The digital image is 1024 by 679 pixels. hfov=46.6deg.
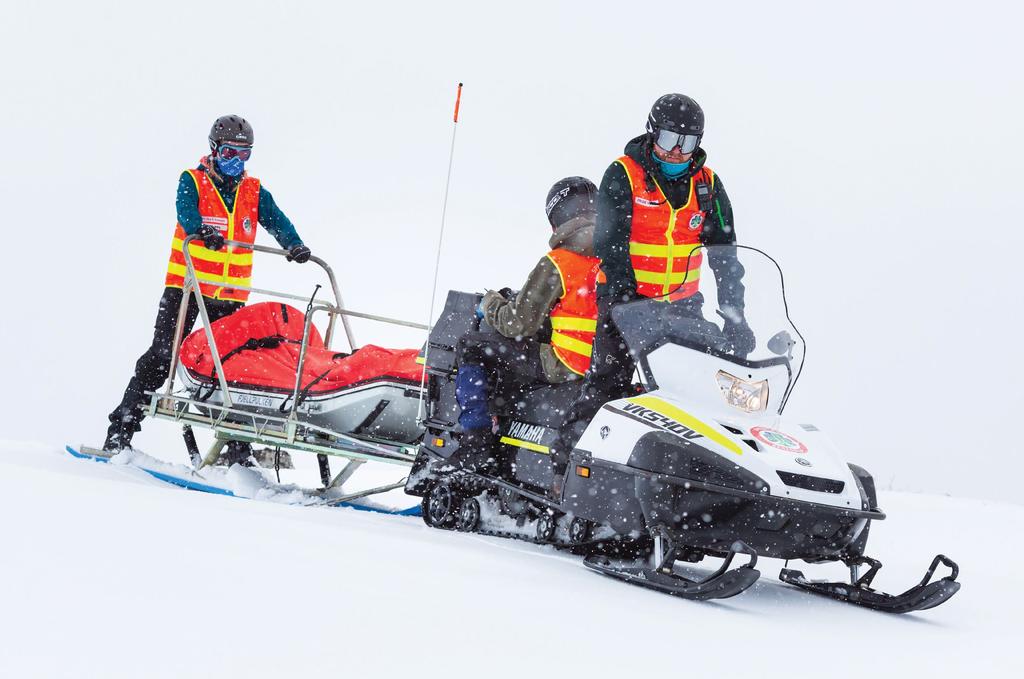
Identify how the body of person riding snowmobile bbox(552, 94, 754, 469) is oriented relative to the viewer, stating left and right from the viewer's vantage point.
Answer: facing the viewer and to the right of the viewer

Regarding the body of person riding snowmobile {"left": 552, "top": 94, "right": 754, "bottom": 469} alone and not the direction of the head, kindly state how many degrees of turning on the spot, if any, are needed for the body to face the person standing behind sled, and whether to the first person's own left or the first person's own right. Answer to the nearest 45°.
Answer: approximately 180°

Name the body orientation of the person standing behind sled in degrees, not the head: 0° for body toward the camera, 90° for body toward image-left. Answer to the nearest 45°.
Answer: approximately 315°

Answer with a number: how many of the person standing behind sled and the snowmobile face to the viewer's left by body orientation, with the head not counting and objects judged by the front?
0

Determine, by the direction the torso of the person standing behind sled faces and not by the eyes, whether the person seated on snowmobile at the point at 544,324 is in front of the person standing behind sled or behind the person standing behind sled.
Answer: in front

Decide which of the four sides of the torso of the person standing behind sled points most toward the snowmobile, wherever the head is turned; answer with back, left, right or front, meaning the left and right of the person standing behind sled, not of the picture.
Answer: front

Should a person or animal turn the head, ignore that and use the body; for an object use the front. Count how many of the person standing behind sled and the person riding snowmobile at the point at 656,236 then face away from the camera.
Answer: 0

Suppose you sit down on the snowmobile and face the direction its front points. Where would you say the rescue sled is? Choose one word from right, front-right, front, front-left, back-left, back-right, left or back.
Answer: back

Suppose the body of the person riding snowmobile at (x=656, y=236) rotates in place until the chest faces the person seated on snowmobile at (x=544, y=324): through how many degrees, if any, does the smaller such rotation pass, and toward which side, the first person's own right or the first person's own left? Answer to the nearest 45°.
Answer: approximately 180°
